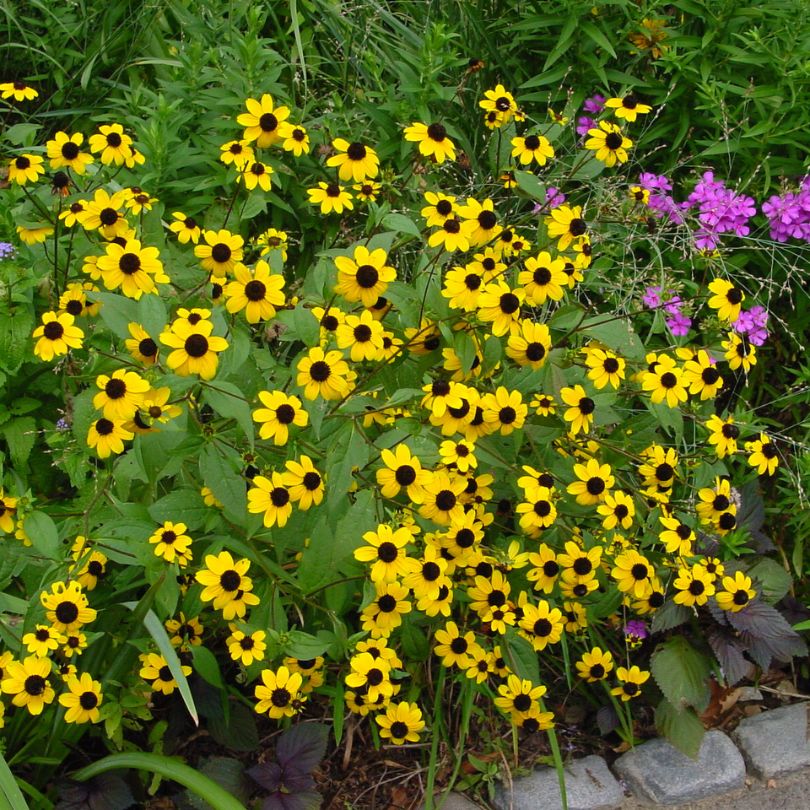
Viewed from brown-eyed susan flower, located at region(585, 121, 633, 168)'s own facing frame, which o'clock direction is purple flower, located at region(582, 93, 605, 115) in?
The purple flower is roughly at 6 o'clock from the brown-eyed susan flower.

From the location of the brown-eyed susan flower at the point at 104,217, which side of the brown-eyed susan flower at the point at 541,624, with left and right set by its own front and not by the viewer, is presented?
right

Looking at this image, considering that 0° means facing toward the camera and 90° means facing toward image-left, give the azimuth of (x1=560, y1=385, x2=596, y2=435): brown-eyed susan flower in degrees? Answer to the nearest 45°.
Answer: approximately 315°
